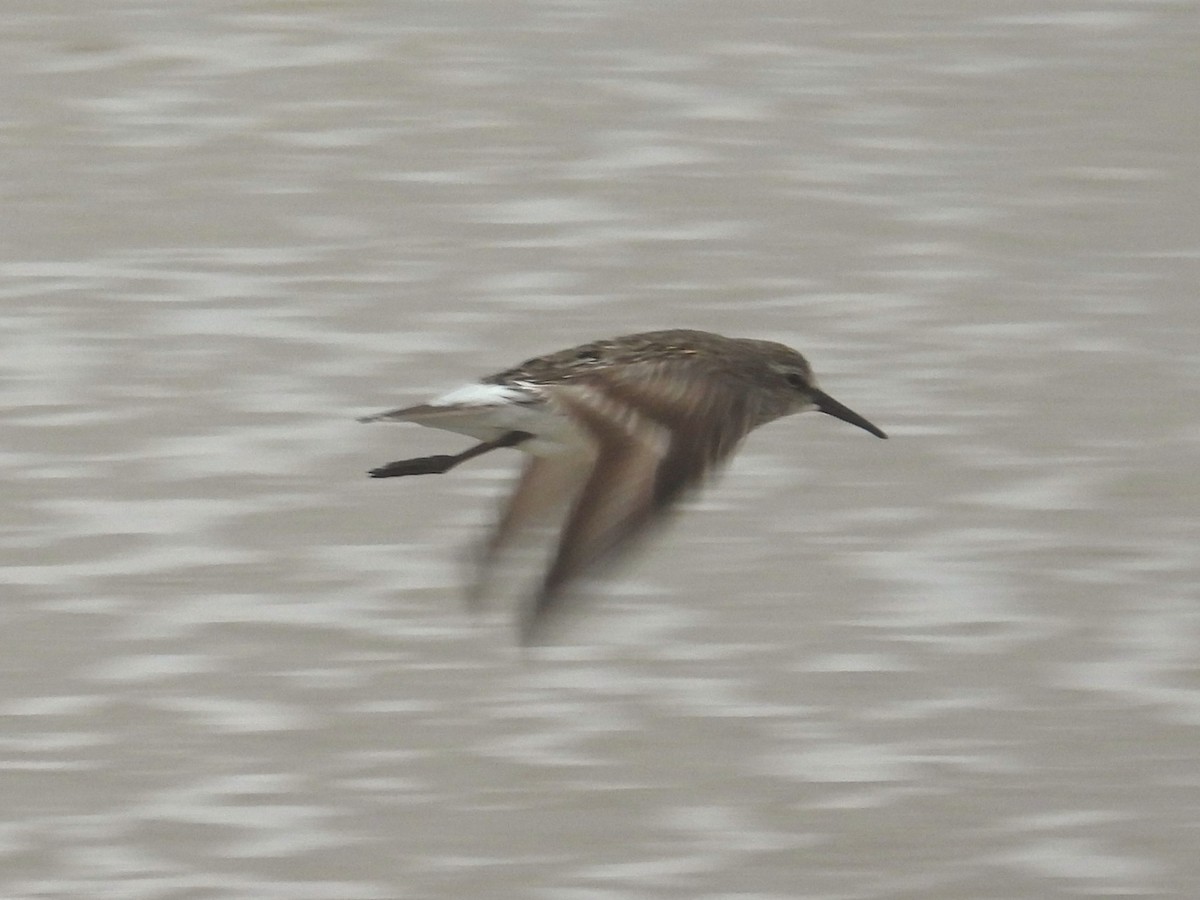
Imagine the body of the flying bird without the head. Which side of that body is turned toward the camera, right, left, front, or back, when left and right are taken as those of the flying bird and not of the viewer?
right
